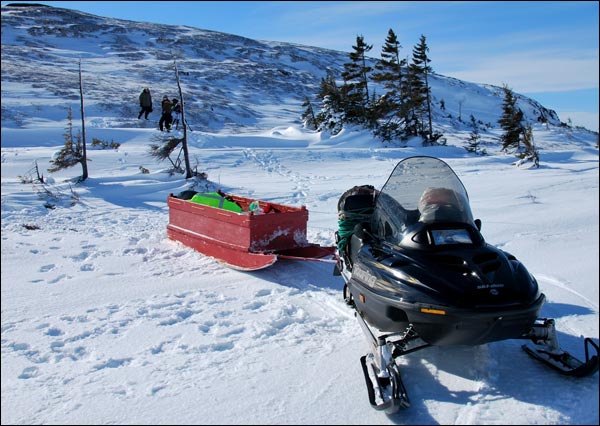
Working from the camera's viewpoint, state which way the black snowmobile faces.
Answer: facing the viewer and to the right of the viewer

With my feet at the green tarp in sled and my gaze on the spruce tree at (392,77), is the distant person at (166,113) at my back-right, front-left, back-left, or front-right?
front-left

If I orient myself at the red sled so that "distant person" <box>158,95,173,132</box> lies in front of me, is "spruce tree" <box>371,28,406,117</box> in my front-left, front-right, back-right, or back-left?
front-right

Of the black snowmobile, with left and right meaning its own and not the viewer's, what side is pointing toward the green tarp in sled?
back

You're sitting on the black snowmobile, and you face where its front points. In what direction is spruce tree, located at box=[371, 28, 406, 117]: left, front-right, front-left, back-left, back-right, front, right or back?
back-left

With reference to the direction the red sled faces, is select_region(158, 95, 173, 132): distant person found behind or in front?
behind

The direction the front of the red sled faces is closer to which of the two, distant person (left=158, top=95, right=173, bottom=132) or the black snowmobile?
the black snowmobile
